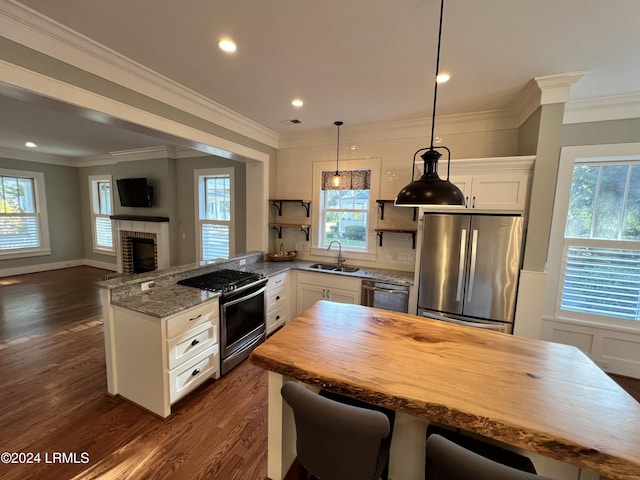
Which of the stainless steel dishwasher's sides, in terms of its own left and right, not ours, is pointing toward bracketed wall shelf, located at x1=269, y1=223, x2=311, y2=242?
right

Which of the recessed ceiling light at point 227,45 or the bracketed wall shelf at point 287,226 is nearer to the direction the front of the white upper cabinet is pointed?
the recessed ceiling light

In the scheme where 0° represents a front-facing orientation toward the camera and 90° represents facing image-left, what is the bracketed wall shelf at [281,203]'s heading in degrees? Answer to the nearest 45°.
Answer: approximately 45°

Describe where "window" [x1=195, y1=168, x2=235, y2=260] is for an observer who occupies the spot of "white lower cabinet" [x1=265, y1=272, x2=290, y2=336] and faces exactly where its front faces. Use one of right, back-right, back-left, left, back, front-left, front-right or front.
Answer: back

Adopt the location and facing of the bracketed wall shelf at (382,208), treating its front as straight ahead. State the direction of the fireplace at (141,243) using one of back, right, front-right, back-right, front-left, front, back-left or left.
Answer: right

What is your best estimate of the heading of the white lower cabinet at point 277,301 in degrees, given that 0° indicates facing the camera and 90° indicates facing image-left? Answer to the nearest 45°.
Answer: approximately 315°

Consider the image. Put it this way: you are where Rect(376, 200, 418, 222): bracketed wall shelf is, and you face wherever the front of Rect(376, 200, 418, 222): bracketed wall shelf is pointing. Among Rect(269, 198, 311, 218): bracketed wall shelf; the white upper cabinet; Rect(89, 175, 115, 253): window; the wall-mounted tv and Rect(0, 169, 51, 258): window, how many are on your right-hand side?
4

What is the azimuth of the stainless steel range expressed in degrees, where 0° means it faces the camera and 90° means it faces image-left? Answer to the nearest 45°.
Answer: approximately 315°

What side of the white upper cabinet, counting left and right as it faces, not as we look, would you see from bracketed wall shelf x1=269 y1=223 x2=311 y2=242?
right
